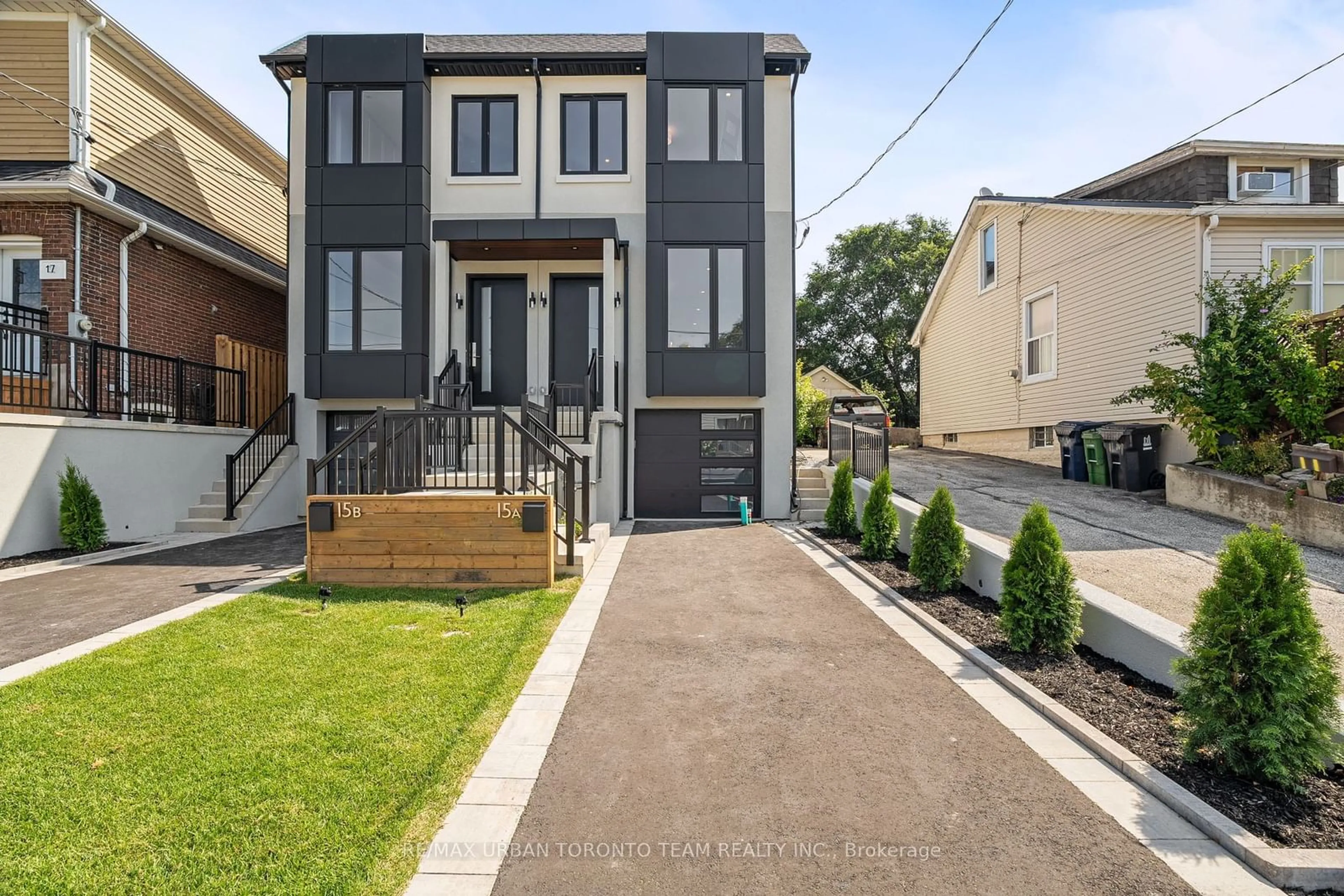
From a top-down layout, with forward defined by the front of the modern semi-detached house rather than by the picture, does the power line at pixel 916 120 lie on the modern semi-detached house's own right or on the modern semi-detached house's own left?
on the modern semi-detached house's own left

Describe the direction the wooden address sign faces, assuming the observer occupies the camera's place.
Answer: facing the viewer

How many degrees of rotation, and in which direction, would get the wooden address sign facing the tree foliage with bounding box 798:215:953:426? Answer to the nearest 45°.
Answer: approximately 135° to its left

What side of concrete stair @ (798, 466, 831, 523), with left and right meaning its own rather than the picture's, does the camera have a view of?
front

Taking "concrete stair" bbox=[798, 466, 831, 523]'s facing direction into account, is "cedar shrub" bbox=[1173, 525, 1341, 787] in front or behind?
in front

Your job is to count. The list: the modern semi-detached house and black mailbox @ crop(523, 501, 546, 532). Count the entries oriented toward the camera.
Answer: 2

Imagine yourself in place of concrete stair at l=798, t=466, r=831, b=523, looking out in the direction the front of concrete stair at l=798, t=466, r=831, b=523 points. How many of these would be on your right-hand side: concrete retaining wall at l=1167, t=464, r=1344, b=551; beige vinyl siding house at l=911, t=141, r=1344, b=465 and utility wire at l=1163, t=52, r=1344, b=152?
0

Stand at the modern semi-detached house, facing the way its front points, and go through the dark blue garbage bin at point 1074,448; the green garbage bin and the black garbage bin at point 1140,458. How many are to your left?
3

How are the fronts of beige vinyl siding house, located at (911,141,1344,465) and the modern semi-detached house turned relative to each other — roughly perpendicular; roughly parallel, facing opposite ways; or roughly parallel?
roughly parallel

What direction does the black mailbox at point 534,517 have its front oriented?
toward the camera

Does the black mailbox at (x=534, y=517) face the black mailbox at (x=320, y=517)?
no

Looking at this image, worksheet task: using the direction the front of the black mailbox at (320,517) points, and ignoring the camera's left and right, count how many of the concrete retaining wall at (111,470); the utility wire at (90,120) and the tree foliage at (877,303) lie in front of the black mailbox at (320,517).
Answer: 0

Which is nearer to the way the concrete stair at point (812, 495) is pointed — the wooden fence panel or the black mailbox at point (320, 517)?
the black mailbox

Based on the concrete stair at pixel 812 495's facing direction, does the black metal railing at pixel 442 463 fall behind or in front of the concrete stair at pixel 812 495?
in front
